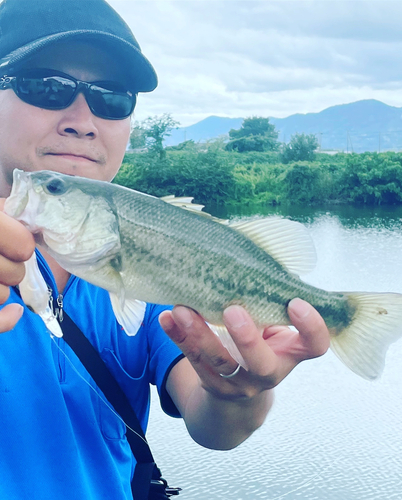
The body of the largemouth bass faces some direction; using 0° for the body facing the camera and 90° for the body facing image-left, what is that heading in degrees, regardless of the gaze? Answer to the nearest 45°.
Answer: approximately 90°

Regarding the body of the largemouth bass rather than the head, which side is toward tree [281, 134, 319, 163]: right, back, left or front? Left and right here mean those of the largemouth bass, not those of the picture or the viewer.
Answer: right
